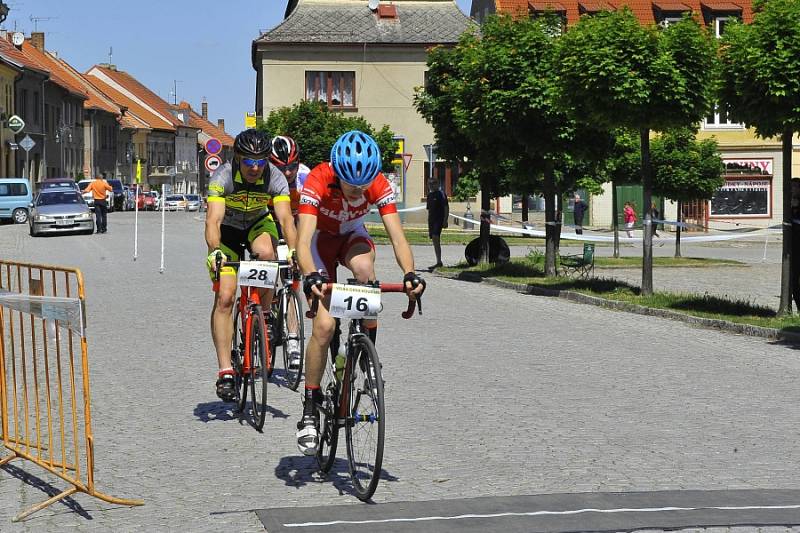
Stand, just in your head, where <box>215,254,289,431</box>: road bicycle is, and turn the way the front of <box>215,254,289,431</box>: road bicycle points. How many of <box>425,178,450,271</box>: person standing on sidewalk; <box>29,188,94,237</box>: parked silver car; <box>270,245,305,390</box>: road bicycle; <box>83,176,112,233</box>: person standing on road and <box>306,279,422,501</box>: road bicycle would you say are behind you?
4

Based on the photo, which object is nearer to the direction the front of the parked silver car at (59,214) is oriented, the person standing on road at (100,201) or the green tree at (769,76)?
the green tree

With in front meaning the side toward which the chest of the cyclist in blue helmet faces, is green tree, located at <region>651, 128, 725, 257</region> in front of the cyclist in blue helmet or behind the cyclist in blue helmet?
behind

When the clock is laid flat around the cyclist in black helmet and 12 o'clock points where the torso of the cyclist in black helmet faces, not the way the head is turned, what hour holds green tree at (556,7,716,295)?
The green tree is roughly at 7 o'clock from the cyclist in black helmet.

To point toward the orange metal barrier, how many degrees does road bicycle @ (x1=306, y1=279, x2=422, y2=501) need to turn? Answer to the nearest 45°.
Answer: approximately 135° to its right

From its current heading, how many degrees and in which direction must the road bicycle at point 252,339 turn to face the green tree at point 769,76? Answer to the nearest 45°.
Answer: approximately 135° to its left

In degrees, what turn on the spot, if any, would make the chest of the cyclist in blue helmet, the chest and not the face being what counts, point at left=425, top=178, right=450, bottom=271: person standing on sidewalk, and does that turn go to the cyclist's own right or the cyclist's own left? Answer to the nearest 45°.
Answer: approximately 180°

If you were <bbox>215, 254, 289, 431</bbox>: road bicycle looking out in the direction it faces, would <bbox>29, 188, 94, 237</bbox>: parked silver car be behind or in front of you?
behind
